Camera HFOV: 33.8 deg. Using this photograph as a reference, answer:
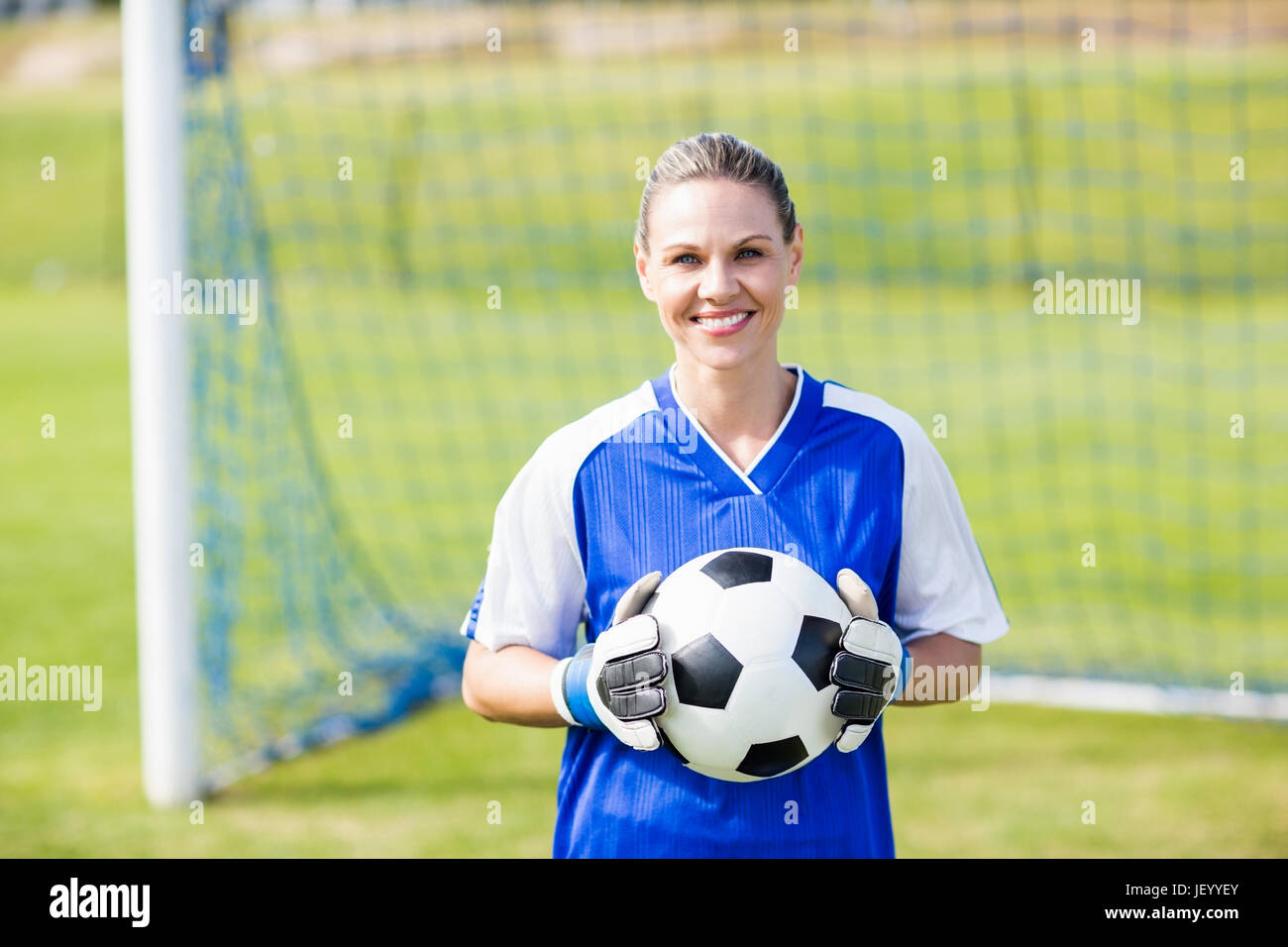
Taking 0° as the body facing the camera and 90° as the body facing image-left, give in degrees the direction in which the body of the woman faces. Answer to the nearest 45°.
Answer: approximately 0°

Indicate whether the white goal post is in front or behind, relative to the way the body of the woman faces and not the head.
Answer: behind
